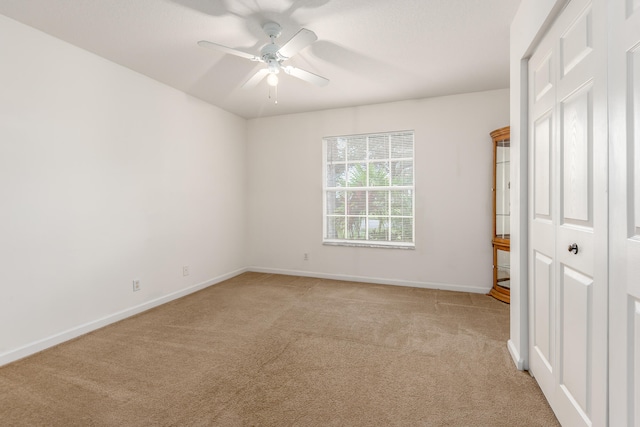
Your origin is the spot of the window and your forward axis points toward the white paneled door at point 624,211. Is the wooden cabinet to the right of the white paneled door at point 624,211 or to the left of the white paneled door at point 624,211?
left

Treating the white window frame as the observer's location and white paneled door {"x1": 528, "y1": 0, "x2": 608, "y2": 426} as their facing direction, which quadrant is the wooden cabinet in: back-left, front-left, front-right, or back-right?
front-left

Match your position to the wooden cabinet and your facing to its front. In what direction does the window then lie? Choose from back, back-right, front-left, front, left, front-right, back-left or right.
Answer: front-right

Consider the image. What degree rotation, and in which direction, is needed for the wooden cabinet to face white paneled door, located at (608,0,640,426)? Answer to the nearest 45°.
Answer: approximately 45° to its left

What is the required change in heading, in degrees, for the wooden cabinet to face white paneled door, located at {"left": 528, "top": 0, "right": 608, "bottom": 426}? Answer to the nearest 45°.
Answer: approximately 45° to its left

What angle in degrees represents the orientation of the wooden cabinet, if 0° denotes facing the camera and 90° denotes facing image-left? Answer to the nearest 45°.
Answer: approximately 45°

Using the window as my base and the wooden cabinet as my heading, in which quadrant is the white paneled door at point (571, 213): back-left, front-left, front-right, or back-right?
front-right

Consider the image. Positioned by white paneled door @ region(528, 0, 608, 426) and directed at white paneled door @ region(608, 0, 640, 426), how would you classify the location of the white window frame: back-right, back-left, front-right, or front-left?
back-right
